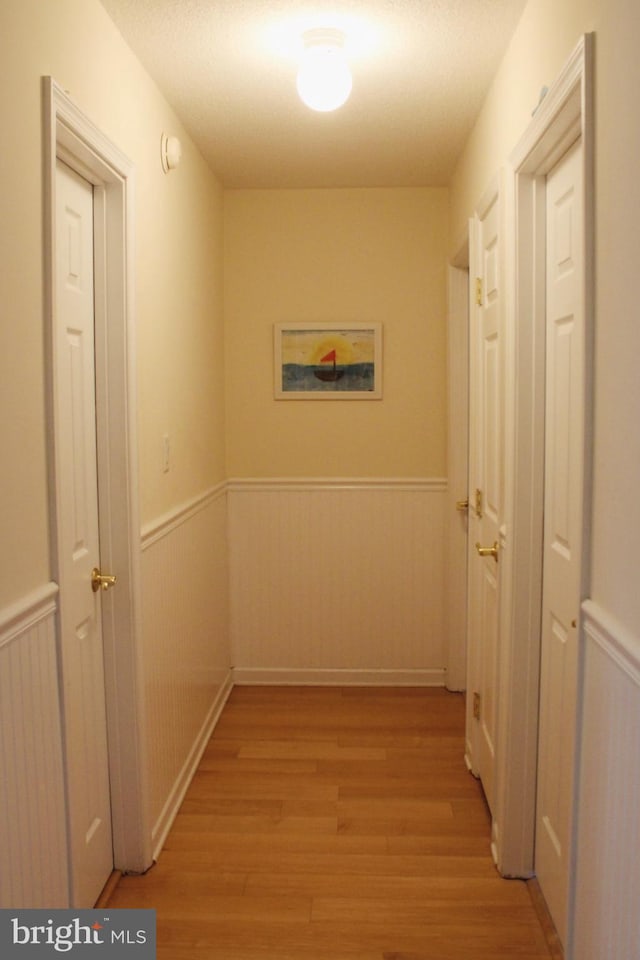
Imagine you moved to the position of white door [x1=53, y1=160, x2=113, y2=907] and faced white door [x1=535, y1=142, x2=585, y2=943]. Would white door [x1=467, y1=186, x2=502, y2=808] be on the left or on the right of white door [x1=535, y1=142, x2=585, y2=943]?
left

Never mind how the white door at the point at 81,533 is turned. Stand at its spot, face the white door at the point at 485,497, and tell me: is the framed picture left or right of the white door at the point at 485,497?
left

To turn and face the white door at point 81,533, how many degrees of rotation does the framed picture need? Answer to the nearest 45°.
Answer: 0° — it already faces it

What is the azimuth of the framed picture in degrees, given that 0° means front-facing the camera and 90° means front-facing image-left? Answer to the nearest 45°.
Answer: approximately 0°

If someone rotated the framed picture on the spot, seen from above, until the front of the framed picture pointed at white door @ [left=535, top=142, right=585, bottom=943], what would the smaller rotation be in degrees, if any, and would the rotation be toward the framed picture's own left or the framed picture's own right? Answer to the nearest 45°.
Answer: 0° — it already faces it
